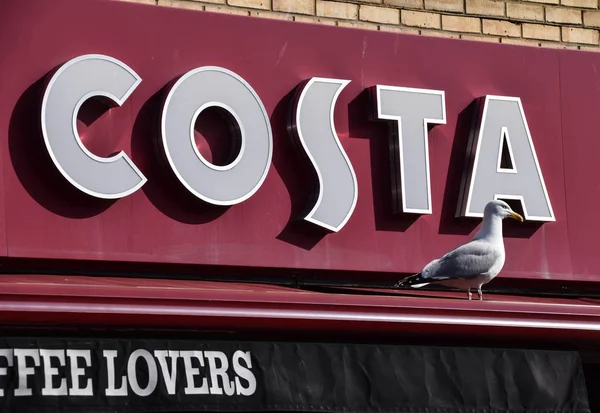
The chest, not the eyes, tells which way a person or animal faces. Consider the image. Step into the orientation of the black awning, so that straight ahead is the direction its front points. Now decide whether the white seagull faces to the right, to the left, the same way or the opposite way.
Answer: to the left

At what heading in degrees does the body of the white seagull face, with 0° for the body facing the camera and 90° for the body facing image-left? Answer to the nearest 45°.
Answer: approximately 270°

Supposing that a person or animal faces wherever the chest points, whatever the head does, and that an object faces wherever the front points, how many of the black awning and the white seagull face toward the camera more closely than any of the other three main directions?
1

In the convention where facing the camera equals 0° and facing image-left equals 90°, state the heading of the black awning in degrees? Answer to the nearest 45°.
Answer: approximately 0°
